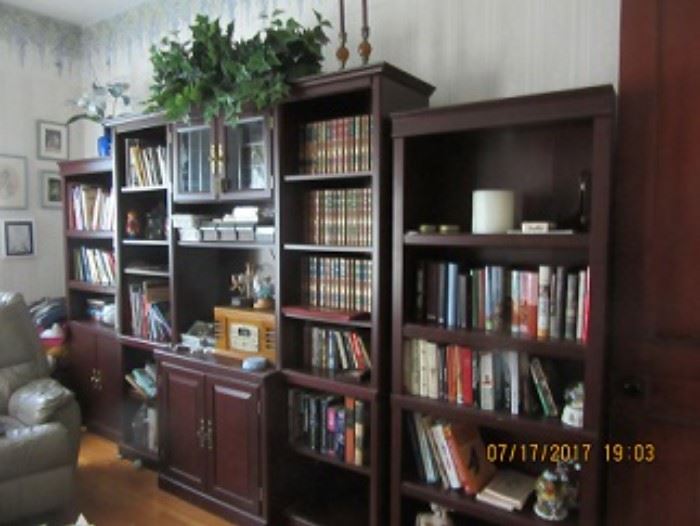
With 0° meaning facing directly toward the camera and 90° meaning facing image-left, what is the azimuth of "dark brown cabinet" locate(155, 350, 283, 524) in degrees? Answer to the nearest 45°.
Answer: approximately 45°

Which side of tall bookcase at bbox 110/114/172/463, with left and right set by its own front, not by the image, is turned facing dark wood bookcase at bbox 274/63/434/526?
left

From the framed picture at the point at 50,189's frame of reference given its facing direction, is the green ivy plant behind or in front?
in front

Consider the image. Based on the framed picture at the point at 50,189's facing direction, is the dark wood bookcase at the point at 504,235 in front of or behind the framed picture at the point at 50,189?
in front

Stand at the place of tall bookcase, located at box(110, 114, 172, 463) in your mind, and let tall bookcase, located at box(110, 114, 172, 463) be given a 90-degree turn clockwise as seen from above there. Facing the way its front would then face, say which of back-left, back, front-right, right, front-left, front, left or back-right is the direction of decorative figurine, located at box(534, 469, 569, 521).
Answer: back

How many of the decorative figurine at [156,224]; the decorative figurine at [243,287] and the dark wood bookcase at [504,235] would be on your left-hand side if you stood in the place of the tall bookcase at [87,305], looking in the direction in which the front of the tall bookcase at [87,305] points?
3
